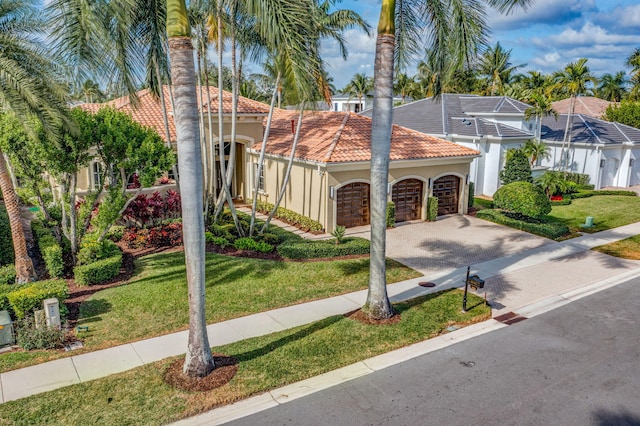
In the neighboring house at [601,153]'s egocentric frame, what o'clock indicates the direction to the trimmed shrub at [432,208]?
The trimmed shrub is roughly at 2 o'clock from the neighboring house.

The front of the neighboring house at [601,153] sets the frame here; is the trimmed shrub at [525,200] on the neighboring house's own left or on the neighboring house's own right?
on the neighboring house's own right

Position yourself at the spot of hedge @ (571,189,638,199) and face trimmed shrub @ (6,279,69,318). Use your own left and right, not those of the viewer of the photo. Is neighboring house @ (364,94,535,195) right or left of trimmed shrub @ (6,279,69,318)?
right

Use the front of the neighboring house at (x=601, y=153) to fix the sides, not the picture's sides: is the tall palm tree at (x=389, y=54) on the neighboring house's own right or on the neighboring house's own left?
on the neighboring house's own right

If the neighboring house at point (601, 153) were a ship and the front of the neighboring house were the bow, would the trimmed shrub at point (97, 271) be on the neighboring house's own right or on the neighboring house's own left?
on the neighboring house's own right

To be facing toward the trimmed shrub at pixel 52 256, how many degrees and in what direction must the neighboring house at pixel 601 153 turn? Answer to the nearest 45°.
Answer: approximately 90° to its right

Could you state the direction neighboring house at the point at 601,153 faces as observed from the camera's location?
facing the viewer and to the right of the viewer

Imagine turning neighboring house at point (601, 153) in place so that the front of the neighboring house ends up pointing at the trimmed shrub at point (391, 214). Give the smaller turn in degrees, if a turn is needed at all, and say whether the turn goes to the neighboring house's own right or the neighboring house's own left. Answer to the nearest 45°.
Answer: approximately 45° to the neighboring house's own right

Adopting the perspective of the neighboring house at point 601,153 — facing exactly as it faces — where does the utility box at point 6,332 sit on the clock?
The utility box is roughly at 2 o'clock from the neighboring house.

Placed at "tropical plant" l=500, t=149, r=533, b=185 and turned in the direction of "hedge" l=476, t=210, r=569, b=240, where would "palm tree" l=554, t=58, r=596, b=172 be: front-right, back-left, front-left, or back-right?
back-left

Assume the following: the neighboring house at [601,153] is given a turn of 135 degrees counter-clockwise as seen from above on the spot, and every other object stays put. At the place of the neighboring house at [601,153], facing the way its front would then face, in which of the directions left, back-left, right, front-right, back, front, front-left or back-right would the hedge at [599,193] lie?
back

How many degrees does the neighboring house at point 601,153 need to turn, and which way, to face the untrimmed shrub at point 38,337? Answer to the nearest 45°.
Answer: approximately 45° to its right

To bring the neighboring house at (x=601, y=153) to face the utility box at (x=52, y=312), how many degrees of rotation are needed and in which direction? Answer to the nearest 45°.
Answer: approximately 45° to its right

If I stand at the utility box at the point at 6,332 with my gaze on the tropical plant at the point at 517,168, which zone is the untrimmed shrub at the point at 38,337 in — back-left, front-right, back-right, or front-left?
front-right

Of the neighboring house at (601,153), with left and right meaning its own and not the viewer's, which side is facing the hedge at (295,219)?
right
